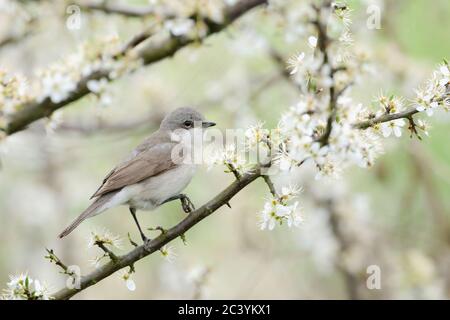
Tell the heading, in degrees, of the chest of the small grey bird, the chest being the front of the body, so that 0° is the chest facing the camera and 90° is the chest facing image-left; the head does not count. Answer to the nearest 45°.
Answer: approximately 270°
